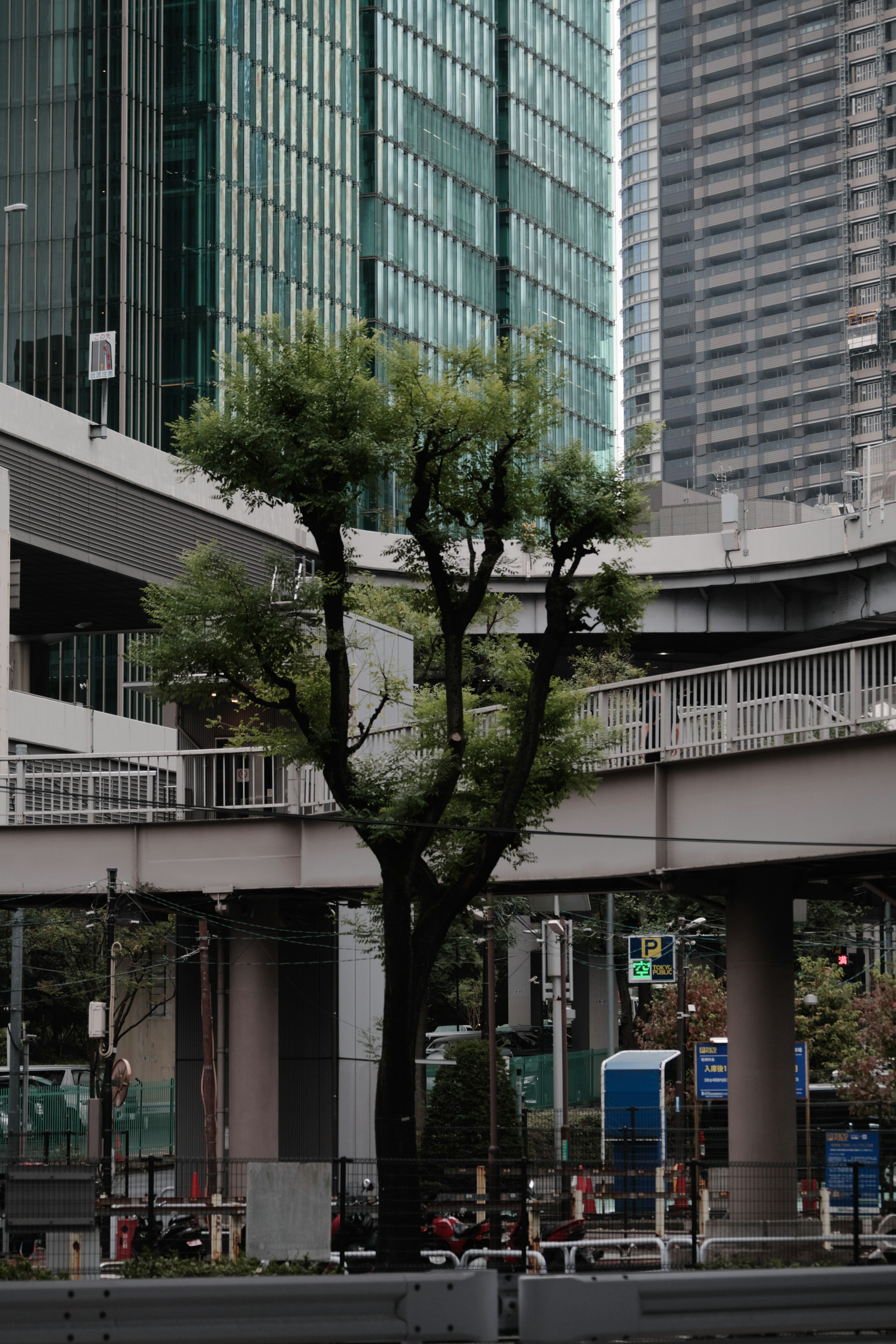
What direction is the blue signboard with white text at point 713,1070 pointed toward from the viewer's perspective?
toward the camera

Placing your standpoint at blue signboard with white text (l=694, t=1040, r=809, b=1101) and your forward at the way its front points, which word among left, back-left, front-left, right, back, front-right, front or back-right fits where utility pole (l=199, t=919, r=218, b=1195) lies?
front-right

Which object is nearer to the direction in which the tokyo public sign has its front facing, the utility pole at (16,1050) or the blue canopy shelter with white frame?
the blue canopy shelter with white frame

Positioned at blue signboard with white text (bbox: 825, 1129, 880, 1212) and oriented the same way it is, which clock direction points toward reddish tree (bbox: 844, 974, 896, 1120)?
The reddish tree is roughly at 6 o'clock from the blue signboard with white text.

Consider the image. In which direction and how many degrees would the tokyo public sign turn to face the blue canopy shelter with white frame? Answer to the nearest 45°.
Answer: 0° — it already faces it

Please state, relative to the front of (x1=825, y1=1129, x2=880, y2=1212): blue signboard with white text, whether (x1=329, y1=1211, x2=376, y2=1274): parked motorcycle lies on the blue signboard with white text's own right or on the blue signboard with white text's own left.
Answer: on the blue signboard with white text's own right

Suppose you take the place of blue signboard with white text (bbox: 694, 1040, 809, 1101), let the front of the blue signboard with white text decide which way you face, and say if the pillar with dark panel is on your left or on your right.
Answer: on your right

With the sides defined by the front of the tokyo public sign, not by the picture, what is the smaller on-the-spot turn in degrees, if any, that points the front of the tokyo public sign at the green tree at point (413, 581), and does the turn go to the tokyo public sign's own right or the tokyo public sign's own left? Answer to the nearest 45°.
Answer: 0° — it already faces it

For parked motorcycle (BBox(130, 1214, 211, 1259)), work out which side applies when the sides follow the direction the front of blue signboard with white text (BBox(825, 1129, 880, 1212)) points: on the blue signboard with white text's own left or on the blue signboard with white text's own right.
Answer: on the blue signboard with white text's own right

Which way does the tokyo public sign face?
toward the camera

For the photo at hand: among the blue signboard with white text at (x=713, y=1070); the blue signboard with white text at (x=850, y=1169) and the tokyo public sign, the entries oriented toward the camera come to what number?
3

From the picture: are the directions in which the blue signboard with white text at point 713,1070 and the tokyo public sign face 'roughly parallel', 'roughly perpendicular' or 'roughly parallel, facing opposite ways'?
roughly parallel

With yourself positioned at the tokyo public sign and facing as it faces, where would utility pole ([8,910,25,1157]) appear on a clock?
The utility pole is roughly at 3 o'clock from the tokyo public sign.

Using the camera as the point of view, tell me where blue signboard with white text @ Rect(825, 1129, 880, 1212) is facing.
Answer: facing the viewer

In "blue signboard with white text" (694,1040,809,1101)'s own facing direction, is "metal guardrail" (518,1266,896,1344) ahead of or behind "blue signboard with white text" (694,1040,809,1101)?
ahead

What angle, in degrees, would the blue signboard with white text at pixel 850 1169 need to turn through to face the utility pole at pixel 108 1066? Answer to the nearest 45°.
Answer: approximately 135° to its right
